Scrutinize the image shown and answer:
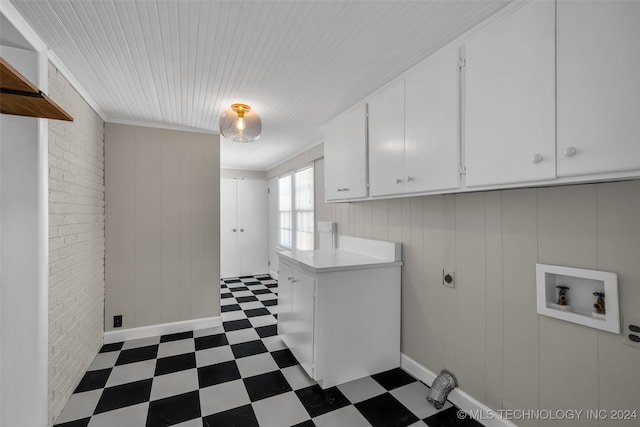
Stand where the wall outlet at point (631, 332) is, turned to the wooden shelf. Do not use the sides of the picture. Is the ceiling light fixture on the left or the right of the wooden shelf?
right

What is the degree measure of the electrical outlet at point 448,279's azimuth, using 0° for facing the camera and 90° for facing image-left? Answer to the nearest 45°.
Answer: approximately 45°

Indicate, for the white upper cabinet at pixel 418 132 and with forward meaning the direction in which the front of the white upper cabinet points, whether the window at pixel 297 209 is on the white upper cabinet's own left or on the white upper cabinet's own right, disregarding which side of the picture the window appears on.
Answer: on the white upper cabinet's own right

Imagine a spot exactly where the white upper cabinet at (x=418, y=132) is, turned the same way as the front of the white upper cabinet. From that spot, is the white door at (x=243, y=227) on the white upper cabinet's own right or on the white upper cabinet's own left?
on the white upper cabinet's own right

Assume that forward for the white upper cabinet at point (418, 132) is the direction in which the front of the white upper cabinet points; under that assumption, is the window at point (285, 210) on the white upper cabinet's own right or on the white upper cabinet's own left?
on the white upper cabinet's own right

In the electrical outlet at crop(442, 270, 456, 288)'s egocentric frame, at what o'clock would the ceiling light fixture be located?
The ceiling light fixture is roughly at 1 o'clock from the electrical outlet.

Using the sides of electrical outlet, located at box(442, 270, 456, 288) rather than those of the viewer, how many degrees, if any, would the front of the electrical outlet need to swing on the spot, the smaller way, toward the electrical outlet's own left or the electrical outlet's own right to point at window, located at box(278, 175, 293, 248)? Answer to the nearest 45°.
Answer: approximately 90° to the electrical outlet's own right

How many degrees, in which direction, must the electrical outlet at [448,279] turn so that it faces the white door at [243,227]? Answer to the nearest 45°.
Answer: approximately 90° to its right
